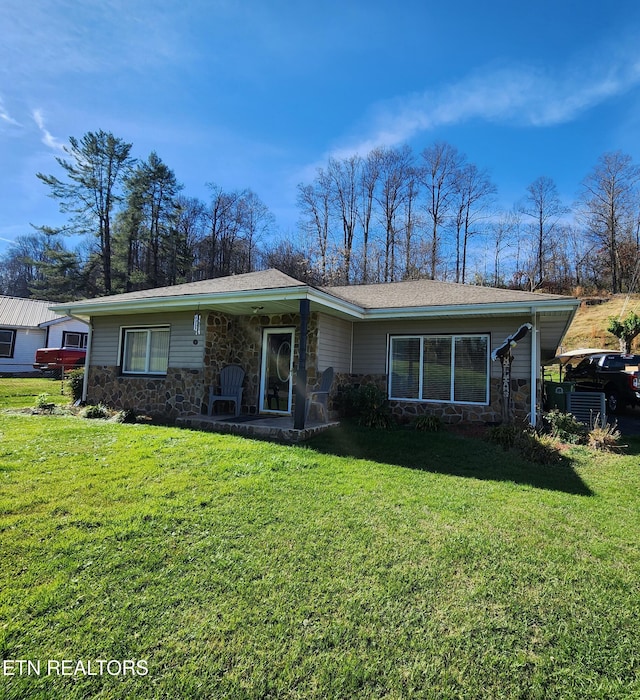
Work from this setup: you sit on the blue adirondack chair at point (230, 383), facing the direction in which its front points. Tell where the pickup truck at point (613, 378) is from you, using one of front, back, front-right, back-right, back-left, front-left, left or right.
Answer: back-left

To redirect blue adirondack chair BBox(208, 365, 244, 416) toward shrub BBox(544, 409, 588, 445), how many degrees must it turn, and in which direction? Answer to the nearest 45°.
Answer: approximately 90° to its left

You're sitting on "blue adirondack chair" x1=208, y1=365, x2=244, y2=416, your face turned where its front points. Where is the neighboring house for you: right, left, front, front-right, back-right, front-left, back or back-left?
right

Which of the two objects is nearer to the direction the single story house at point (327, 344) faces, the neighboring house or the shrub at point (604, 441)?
the shrub

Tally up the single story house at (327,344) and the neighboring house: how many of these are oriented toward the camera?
2

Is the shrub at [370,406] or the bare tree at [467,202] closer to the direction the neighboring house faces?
the shrub

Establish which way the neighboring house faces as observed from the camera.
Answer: facing the viewer

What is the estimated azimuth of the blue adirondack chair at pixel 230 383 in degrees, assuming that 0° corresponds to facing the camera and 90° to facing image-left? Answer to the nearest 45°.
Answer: approximately 45°

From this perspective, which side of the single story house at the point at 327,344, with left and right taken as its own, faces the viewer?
front

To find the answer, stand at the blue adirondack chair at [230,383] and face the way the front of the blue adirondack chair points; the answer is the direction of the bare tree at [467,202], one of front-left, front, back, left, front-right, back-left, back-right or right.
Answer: back
